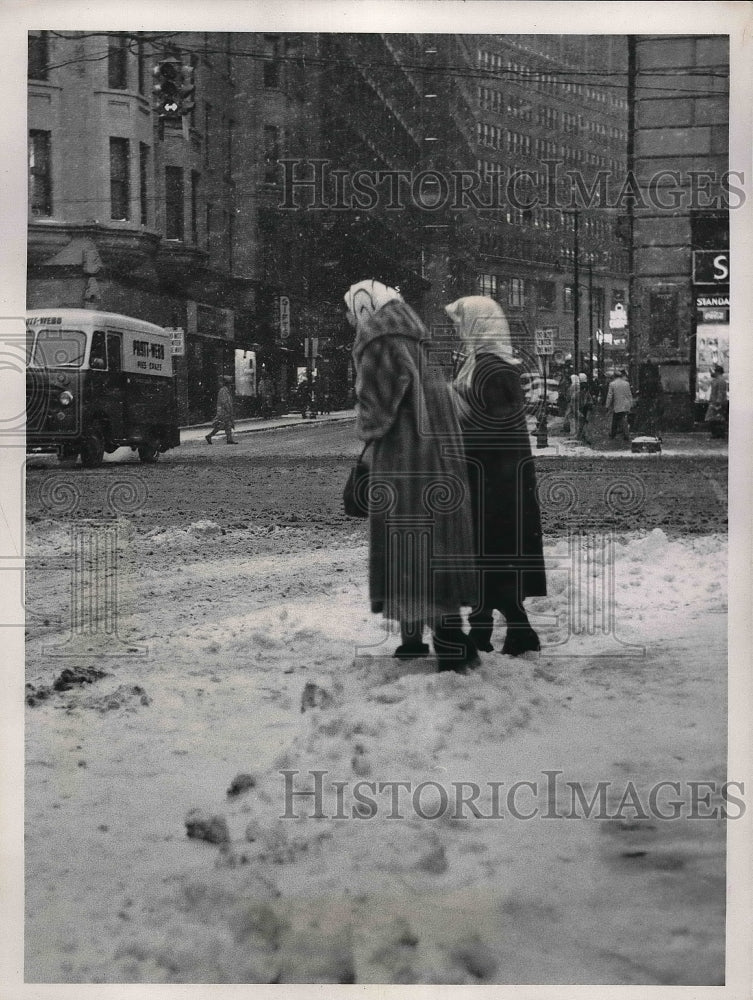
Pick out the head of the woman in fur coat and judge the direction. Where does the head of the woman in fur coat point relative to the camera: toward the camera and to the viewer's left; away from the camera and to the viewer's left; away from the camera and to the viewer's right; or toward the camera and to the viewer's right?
away from the camera and to the viewer's left

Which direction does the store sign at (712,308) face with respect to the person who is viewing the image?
facing the viewer

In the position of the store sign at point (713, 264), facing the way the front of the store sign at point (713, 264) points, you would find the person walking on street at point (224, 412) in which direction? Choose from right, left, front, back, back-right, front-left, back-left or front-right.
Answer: right

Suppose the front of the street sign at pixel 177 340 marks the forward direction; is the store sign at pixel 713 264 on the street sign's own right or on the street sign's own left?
on the street sign's own left

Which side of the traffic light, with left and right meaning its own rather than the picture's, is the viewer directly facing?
front

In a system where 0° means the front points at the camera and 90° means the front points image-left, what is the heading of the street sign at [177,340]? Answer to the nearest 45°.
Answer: approximately 0°
